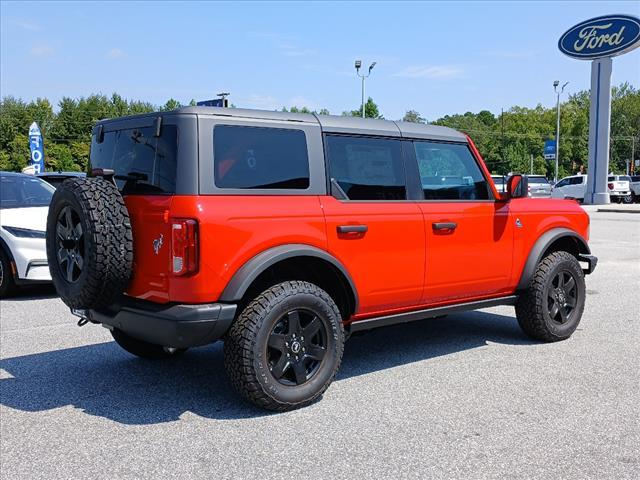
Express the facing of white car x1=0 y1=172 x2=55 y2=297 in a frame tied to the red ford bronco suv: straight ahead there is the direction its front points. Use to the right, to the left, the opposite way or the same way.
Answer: to the right

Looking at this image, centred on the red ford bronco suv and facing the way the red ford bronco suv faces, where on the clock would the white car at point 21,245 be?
The white car is roughly at 9 o'clock from the red ford bronco suv.

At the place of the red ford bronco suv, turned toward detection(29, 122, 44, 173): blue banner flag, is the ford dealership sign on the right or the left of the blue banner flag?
right

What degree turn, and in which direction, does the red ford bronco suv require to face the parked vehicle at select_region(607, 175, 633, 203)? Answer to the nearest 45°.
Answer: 0° — it already faces it

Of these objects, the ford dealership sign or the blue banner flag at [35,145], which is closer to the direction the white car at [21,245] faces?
the ford dealership sign

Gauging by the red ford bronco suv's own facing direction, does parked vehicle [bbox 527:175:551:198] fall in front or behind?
in front

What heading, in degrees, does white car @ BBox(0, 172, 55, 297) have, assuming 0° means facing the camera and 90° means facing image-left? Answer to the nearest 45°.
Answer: approximately 315°

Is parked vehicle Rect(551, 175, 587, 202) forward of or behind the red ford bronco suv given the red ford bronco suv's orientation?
forward

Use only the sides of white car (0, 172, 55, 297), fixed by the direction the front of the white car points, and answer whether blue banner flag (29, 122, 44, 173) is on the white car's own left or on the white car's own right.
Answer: on the white car's own left

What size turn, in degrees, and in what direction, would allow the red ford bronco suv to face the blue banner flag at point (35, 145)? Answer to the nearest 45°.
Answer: approximately 90° to its left

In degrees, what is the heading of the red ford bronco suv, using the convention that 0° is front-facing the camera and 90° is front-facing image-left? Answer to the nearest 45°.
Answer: approximately 225°
